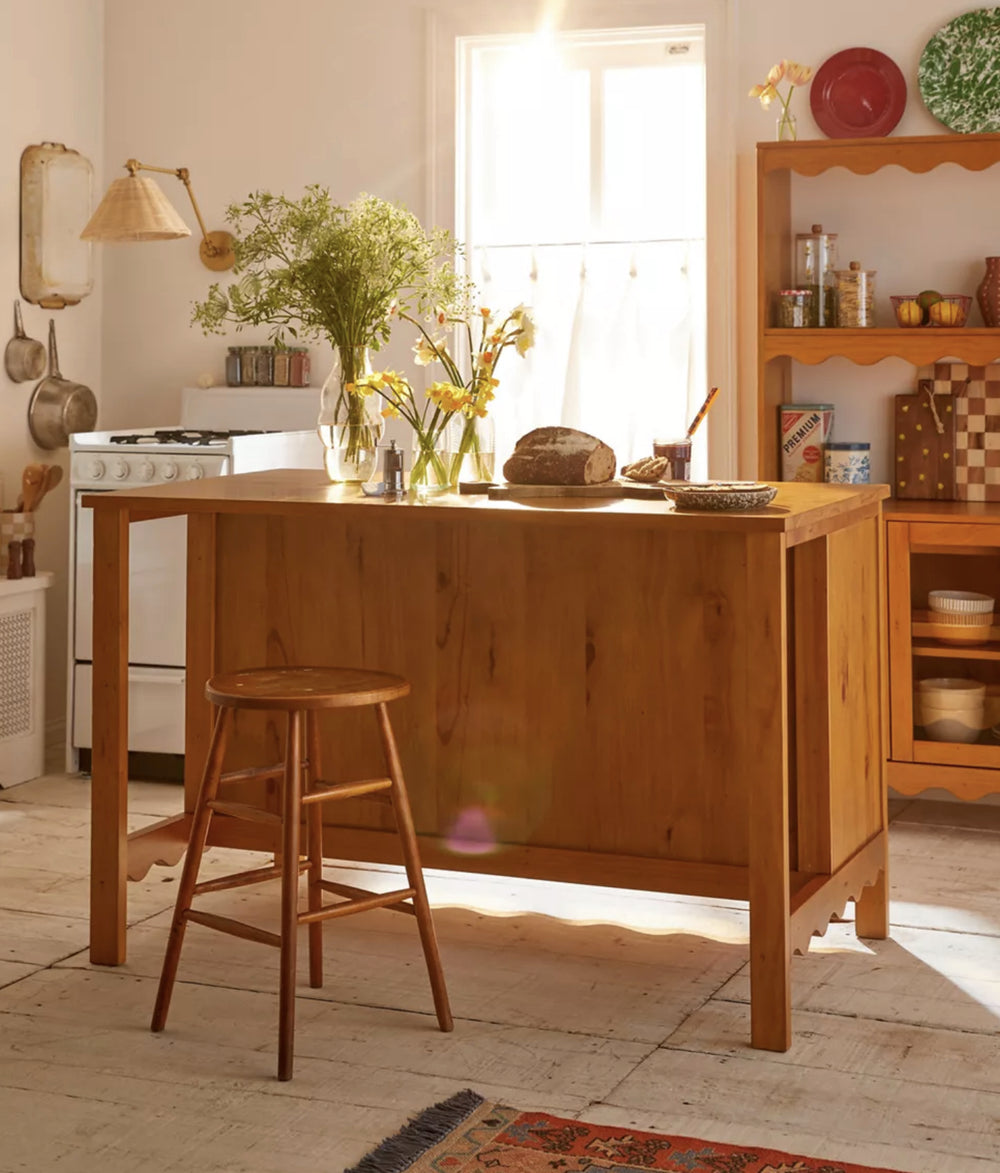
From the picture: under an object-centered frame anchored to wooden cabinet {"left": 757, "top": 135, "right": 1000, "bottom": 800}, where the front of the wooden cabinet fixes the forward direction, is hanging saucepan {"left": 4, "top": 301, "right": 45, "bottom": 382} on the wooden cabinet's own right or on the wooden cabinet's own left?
on the wooden cabinet's own right

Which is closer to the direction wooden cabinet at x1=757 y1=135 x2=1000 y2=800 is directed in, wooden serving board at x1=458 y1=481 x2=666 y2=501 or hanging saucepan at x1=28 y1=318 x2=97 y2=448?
the wooden serving board

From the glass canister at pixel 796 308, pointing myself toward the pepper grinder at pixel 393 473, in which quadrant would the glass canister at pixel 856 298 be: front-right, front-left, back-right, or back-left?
back-left

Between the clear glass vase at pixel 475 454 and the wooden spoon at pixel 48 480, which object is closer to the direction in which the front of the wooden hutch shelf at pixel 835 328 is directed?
the clear glass vase

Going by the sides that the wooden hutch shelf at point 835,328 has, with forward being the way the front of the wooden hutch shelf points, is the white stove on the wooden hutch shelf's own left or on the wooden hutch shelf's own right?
on the wooden hutch shelf's own right

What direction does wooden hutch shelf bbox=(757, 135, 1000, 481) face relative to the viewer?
toward the camera

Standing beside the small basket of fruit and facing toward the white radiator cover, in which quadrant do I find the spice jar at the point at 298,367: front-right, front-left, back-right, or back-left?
front-right

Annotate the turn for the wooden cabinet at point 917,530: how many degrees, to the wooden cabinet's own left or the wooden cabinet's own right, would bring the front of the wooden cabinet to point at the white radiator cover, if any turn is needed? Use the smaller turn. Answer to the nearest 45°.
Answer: approximately 90° to the wooden cabinet's own right

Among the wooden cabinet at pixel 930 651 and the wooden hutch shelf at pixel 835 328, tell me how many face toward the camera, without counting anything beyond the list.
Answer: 2

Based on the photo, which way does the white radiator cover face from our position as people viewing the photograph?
facing the viewer and to the right of the viewer

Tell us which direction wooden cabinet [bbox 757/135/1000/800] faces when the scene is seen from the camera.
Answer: facing the viewer

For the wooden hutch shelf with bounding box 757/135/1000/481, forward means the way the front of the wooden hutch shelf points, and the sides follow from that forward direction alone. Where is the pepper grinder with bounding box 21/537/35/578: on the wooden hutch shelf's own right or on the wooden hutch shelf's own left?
on the wooden hutch shelf's own right

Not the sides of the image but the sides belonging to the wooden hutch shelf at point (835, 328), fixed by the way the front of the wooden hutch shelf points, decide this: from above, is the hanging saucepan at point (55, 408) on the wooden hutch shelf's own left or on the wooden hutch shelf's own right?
on the wooden hutch shelf's own right

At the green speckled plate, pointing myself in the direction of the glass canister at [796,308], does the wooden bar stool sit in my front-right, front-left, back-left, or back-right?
front-left

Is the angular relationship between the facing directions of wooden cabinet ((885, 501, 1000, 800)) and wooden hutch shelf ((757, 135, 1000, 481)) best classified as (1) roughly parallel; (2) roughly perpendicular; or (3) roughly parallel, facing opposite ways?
roughly parallel

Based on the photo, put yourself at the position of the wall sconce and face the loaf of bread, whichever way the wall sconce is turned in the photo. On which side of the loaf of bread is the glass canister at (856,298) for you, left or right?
left
